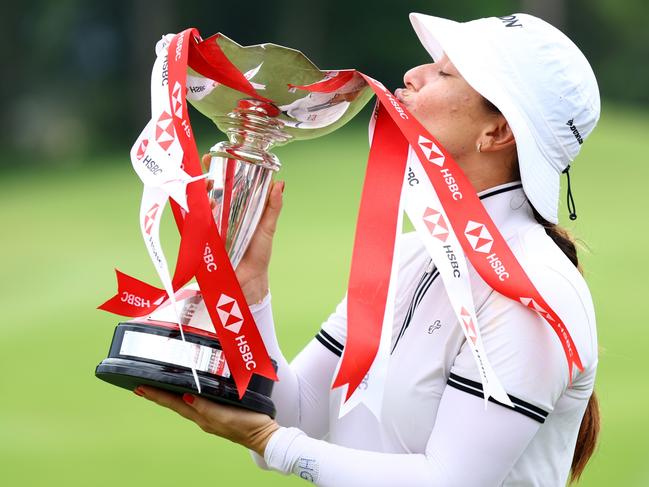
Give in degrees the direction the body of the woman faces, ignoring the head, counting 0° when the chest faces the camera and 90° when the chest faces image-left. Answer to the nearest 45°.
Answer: approximately 90°

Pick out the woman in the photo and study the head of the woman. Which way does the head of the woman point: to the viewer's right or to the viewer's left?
to the viewer's left
